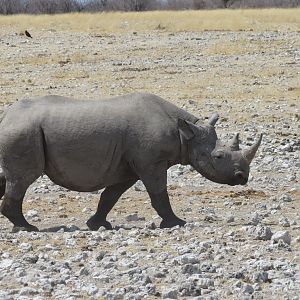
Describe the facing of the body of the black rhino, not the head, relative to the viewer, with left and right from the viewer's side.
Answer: facing to the right of the viewer
